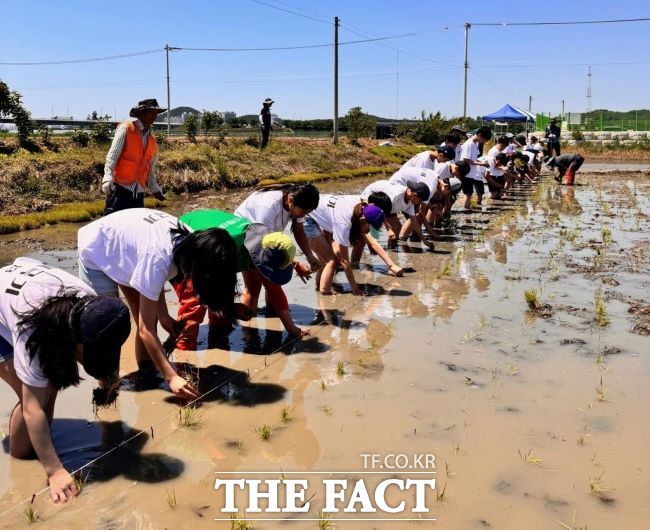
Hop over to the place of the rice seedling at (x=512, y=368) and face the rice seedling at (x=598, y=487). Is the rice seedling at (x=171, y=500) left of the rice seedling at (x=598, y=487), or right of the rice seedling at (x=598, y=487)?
right

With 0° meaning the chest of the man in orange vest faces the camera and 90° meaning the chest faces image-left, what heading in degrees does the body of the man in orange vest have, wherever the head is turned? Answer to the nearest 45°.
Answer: approximately 315°

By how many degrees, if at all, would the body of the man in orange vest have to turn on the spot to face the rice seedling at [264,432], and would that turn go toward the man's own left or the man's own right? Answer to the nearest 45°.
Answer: approximately 45° to the man's own right

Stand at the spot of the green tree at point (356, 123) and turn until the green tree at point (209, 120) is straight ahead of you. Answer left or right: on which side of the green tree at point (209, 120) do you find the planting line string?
left

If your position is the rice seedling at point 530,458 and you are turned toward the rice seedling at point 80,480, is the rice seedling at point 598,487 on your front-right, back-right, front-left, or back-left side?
back-left

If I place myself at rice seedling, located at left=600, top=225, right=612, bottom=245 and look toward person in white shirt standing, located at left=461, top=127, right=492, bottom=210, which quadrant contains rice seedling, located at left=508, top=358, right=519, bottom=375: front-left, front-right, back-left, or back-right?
back-left

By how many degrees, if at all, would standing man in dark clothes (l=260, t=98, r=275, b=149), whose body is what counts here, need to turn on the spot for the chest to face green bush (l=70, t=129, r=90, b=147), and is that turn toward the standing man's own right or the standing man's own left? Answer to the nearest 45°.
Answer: approximately 135° to the standing man's own right
